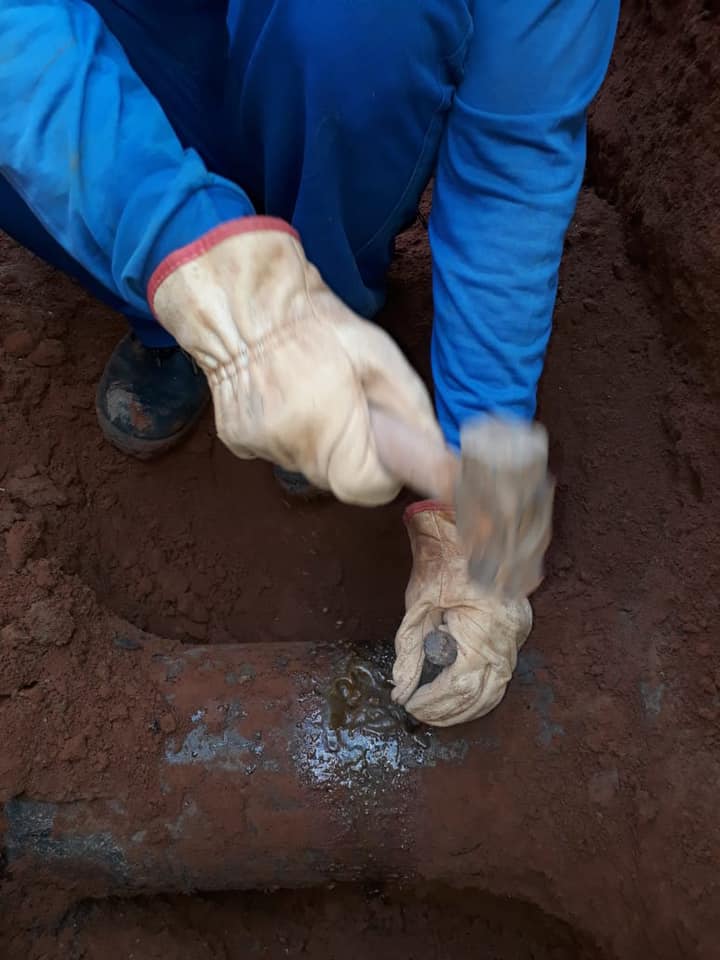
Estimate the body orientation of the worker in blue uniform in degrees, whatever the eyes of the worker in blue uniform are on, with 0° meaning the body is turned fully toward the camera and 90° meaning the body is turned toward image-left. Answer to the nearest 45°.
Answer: approximately 0°
